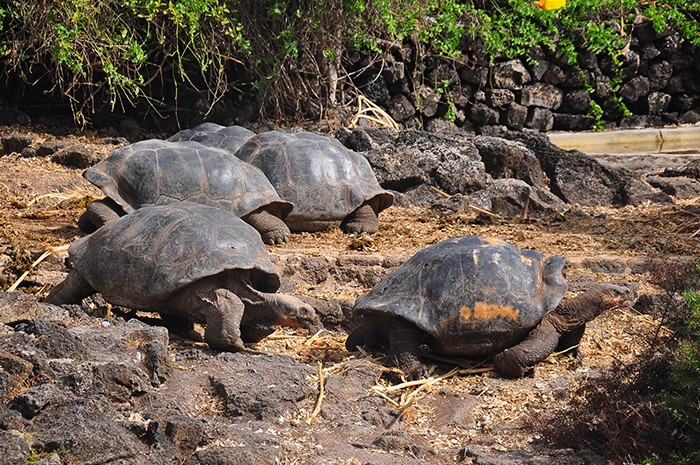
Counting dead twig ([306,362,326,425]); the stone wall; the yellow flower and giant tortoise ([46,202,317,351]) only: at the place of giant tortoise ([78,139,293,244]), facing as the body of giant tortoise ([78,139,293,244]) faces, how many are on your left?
2

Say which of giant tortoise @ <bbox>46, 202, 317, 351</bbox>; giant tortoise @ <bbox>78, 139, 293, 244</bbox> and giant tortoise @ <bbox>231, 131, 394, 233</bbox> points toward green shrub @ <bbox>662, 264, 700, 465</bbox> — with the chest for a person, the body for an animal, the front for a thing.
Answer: giant tortoise @ <bbox>46, 202, 317, 351</bbox>

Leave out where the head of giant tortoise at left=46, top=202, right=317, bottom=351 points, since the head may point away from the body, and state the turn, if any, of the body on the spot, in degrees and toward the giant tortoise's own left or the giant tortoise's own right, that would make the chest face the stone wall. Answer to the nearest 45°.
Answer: approximately 90° to the giant tortoise's own left

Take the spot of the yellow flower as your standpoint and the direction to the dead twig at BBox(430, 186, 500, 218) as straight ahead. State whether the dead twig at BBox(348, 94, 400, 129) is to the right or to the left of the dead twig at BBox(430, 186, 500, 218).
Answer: right

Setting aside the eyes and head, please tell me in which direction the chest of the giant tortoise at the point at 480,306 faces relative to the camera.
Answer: to the viewer's right

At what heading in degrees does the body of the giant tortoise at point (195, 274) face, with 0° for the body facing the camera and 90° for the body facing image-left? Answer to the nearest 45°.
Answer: approximately 315°
